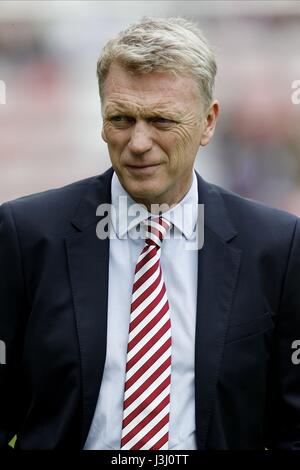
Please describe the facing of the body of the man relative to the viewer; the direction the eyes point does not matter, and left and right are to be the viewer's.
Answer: facing the viewer
